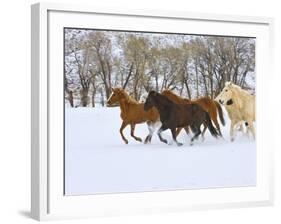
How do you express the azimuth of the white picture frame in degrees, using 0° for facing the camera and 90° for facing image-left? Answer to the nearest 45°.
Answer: approximately 315°
